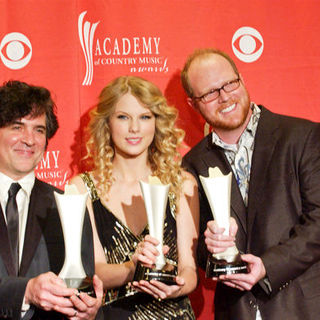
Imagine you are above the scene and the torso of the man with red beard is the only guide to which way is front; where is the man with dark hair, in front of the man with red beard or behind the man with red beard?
in front

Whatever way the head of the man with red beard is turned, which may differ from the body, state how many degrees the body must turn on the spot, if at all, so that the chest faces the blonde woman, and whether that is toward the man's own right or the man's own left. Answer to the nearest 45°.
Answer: approximately 45° to the man's own right

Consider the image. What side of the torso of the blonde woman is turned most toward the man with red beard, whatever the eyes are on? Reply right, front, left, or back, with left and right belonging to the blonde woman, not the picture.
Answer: left

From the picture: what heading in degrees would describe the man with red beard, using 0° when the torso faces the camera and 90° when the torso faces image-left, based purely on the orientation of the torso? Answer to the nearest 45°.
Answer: approximately 45°

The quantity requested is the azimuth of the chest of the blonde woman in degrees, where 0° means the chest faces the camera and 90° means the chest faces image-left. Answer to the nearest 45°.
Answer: approximately 0°
